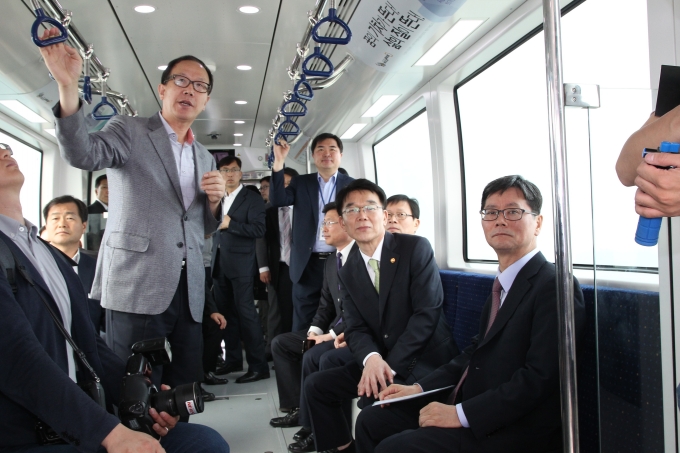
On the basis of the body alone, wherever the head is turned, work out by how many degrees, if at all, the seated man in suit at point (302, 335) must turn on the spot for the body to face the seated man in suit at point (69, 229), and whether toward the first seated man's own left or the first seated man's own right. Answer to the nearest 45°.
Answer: approximately 45° to the first seated man's own right

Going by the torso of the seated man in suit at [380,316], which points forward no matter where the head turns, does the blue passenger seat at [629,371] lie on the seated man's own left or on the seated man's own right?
on the seated man's own left

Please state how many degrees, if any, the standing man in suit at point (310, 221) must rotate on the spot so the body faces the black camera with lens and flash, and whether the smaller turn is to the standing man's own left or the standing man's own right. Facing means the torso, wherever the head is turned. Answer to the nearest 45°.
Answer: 0° — they already face it

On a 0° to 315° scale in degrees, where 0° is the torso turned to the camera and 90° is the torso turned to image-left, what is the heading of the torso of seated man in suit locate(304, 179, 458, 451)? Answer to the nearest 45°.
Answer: approximately 45°

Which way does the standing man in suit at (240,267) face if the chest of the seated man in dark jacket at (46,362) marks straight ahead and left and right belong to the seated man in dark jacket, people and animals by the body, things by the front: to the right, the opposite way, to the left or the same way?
to the right

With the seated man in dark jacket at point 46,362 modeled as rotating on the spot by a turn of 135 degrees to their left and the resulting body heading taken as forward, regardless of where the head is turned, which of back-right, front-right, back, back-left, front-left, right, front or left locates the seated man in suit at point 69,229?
front

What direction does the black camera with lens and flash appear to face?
to the viewer's right

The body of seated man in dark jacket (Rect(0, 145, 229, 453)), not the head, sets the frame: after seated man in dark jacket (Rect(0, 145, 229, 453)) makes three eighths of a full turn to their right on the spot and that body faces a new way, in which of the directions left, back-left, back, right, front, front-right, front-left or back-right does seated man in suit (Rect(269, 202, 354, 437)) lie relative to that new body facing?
back-right
